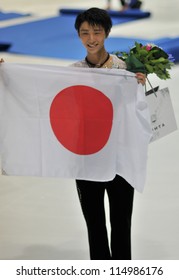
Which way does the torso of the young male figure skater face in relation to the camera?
toward the camera
